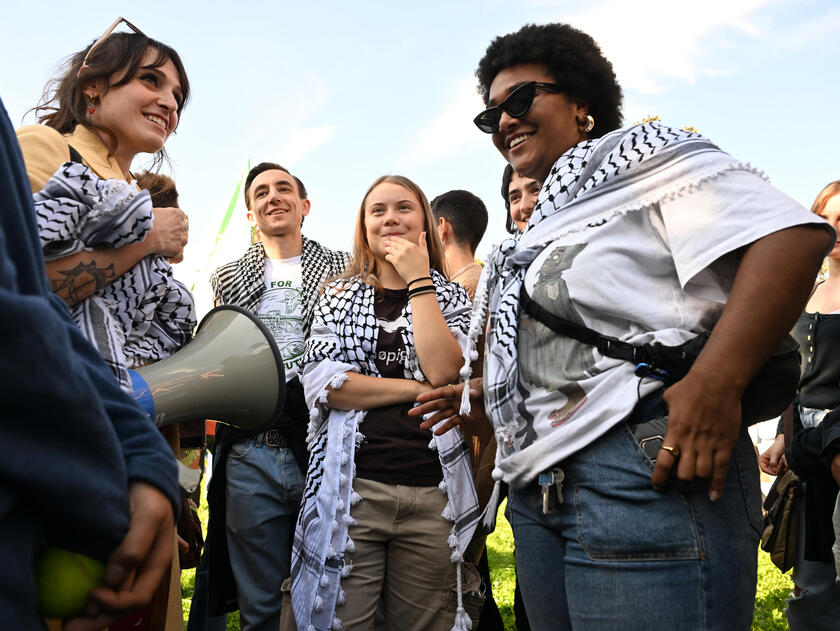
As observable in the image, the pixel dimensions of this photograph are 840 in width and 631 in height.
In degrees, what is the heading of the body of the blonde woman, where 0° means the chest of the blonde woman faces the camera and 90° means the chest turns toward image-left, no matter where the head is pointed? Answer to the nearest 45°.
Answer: approximately 0°

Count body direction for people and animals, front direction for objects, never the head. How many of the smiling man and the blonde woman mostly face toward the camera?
2

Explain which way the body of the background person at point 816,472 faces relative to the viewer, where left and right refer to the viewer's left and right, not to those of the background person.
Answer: facing the viewer and to the left of the viewer

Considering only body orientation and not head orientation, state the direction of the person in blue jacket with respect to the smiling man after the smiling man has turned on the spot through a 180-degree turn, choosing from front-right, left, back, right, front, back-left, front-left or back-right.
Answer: back

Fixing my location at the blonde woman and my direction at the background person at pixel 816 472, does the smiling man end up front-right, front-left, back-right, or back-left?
back-left

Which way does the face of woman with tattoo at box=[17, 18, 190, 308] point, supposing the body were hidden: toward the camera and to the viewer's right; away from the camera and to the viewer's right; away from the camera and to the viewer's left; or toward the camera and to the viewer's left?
toward the camera and to the viewer's right

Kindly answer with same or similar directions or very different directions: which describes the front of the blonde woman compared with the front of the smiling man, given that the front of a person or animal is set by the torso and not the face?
same or similar directions

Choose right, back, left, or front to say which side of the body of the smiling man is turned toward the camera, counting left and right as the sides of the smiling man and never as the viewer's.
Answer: front

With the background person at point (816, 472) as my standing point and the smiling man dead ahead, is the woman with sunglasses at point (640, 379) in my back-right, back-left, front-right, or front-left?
front-left

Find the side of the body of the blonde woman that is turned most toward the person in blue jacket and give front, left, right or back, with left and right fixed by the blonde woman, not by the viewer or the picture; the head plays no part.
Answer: front

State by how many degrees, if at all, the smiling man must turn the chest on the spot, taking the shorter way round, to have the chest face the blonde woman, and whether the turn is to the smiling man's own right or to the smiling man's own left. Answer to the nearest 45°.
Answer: approximately 45° to the smiling man's own left

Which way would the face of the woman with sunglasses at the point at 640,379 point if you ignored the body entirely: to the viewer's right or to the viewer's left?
to the viewer's left

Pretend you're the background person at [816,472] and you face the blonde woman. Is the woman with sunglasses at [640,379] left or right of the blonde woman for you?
left
